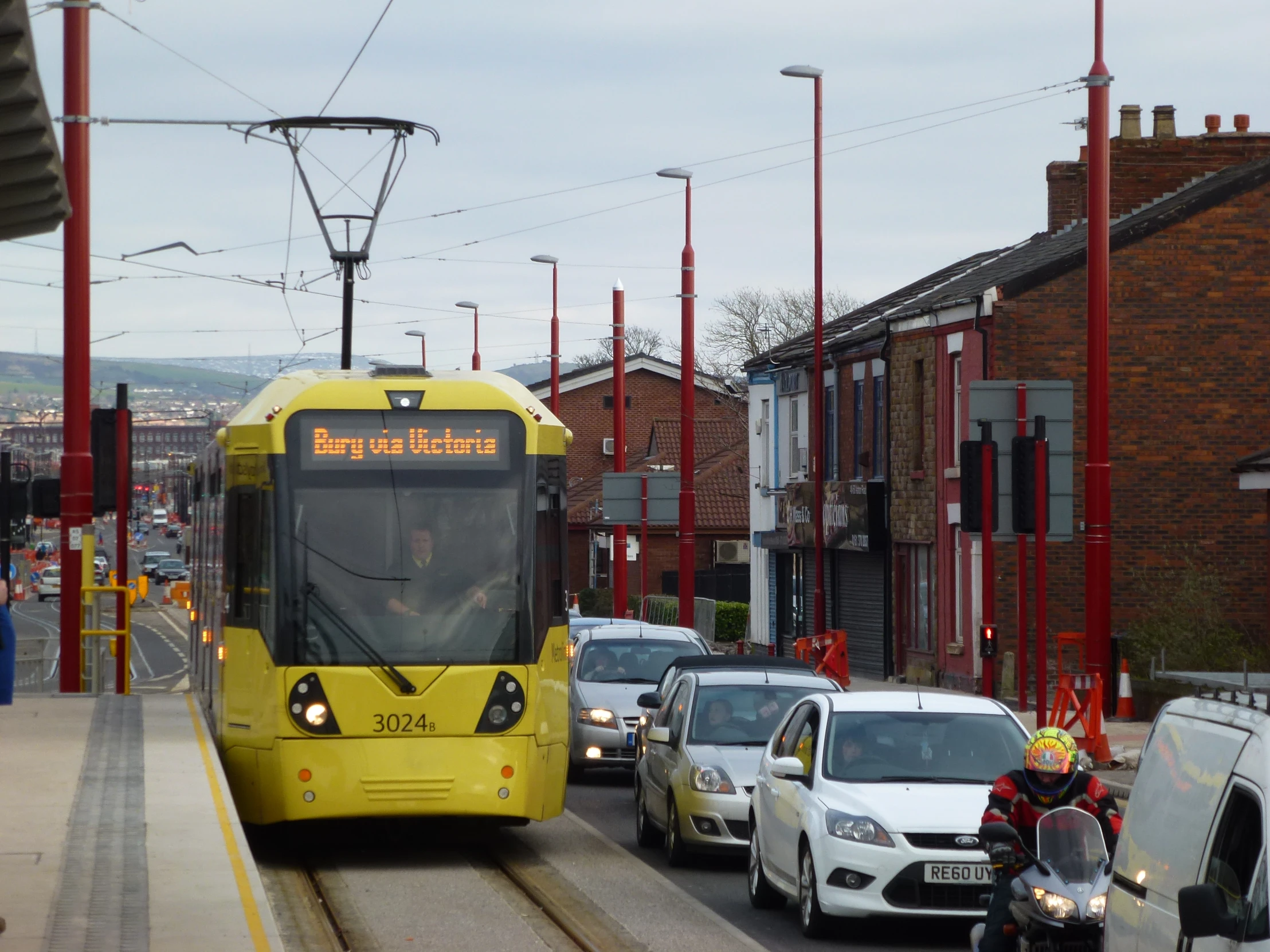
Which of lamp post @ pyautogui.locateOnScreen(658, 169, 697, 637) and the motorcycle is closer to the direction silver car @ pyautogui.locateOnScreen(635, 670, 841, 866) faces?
the motorcycle

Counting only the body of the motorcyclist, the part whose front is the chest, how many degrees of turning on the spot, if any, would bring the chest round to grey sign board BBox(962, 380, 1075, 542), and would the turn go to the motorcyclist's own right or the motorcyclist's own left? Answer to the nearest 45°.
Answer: approximately 180°

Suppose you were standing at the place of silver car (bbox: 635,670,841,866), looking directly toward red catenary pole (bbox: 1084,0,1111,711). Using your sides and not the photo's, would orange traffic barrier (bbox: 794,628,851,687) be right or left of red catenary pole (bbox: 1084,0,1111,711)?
left

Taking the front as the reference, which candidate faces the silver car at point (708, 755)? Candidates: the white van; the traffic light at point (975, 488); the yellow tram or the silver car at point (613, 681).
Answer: the silver car at point (613, 681)

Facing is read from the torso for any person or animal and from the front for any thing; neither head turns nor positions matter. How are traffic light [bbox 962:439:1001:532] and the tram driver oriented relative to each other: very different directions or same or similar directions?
very different directions

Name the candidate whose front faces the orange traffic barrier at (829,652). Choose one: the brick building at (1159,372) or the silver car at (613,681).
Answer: the brick building

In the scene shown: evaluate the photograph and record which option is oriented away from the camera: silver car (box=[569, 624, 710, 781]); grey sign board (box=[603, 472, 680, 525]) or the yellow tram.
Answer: the grey sign board

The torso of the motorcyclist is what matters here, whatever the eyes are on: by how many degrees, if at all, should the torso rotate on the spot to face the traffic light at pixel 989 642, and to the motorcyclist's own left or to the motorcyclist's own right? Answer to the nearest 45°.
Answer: approximately 180°

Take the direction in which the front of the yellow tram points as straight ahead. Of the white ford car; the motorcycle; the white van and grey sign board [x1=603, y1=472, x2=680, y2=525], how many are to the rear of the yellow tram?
1

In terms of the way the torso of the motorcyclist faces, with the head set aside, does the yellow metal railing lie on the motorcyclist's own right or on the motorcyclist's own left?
on the motorcyclist's own right

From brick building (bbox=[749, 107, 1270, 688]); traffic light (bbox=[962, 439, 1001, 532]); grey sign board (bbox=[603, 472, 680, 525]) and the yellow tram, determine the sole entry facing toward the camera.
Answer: the yellow tram

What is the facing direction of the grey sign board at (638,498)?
away from the camera
